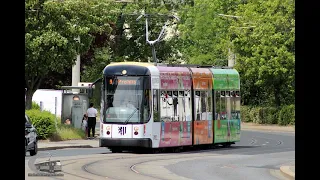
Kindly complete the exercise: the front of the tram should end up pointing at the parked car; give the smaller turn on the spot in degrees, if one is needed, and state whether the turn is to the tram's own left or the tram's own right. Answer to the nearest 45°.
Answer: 0° — it already faces it

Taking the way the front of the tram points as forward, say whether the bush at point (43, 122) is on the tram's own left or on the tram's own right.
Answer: on the tram's own right

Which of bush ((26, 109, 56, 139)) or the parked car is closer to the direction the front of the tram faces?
the parked car

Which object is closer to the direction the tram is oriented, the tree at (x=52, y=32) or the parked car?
the parked car

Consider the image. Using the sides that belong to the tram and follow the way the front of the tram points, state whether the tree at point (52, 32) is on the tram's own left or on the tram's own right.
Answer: on the tram's own right

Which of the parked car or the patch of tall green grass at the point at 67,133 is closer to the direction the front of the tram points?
the parked car

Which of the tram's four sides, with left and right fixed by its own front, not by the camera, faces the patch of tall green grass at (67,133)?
right

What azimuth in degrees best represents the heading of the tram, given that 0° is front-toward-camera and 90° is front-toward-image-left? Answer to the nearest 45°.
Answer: approximately 45°
